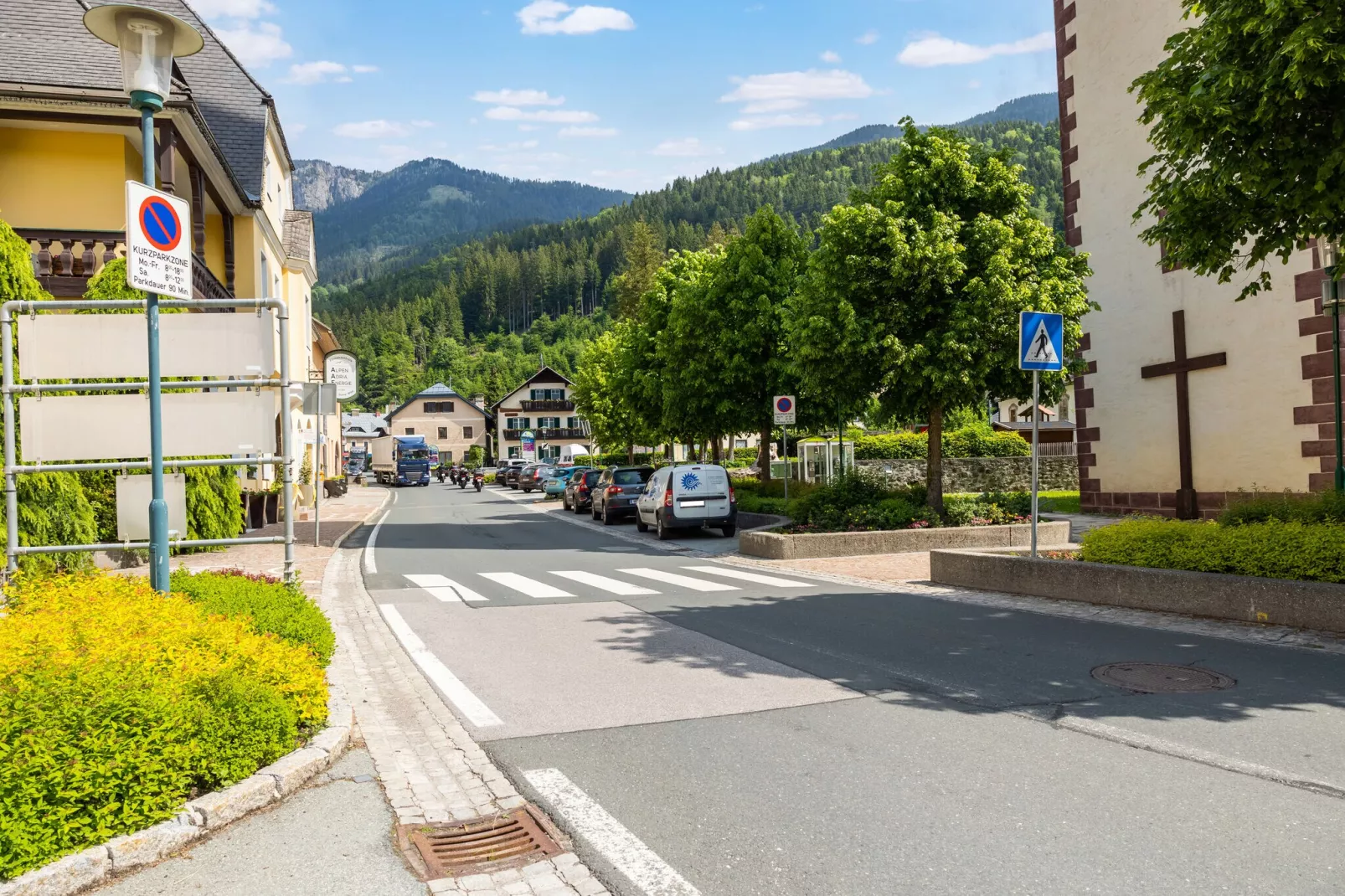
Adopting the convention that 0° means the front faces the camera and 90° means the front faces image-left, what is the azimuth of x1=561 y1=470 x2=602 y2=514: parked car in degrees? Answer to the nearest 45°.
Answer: approximately 135°

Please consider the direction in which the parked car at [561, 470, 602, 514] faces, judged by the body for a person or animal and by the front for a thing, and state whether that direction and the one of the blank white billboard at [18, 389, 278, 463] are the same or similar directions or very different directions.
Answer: very different directions

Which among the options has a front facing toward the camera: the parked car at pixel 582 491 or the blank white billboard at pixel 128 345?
the blank white billboard

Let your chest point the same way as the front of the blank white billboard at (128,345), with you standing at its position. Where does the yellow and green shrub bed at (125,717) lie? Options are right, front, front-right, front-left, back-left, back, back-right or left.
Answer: front

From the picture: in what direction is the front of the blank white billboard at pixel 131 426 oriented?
toward the camera

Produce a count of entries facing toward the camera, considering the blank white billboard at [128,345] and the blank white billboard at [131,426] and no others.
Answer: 2

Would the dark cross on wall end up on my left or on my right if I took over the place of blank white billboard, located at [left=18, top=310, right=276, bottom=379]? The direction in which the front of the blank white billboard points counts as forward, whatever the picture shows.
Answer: on my left

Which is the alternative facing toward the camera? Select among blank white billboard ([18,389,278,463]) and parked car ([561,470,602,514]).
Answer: the blank white billboard

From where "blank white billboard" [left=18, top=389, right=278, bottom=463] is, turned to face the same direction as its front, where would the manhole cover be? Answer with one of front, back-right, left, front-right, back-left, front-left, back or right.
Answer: front-left

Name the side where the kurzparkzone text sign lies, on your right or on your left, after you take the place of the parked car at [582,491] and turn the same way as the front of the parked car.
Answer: on your left

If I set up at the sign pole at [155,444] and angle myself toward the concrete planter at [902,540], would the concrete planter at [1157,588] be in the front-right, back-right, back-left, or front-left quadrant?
front-right

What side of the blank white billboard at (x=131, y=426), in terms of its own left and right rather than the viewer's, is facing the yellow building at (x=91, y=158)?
back

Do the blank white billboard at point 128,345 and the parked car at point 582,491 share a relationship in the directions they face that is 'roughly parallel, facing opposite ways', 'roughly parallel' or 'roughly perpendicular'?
roughly parallel, facing opposite ways
